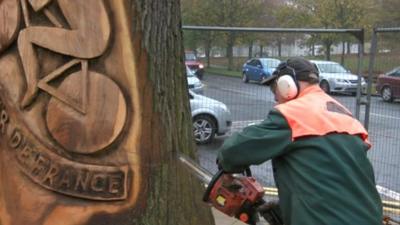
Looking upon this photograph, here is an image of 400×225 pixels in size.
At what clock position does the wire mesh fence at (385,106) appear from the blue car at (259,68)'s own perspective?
The wire mesh fence is roughly at 10 o'clock from the blue car.

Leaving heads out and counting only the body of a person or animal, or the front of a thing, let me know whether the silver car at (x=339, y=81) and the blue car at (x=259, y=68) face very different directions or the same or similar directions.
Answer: same or similar directions

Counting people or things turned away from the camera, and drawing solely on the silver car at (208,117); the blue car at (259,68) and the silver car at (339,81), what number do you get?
0

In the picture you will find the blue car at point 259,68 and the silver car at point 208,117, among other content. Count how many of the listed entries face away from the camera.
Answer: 0

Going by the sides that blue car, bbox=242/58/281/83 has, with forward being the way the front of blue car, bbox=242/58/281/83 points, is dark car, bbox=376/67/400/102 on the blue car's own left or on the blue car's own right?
on the blue car's own left

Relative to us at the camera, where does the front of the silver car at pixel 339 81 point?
facing the viewer and to the right of the viewer
